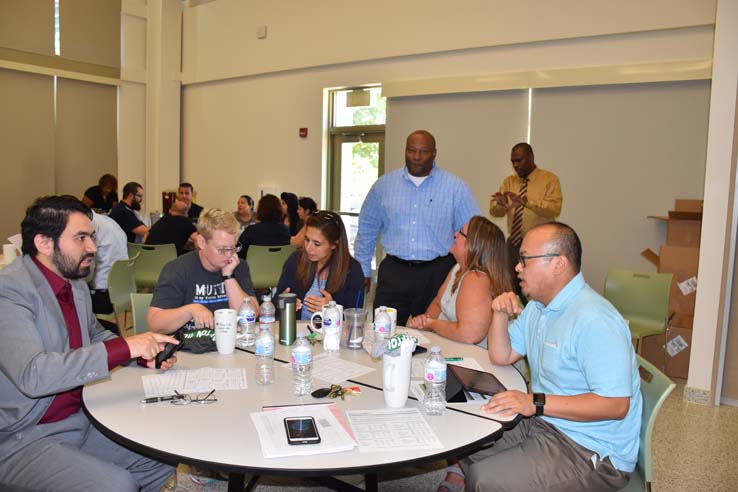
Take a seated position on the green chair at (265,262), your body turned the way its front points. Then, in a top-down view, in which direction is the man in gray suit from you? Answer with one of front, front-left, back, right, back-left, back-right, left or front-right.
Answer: back

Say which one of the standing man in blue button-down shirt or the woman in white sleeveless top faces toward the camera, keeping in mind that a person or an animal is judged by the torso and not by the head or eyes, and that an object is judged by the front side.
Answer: the standing man in blue button-down shirt

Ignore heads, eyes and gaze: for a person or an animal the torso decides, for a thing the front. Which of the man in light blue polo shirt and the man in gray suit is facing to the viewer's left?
the man in light blue polo shirt

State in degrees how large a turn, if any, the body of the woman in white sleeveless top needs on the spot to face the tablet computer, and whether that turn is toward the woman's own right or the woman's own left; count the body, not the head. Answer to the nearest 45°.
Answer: approximately 90° to the woman's own left

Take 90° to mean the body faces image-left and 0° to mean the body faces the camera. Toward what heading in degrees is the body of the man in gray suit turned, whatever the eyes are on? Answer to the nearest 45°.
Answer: approximately 315°

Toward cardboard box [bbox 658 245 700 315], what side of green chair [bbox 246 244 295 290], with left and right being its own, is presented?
right

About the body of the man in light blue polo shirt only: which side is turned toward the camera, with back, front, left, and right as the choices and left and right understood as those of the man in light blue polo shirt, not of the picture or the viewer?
left

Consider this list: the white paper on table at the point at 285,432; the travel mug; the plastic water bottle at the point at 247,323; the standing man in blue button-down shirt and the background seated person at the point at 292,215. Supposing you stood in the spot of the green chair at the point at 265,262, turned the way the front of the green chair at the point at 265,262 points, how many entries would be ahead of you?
1

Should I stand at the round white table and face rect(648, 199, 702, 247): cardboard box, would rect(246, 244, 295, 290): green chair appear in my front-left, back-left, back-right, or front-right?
front-left

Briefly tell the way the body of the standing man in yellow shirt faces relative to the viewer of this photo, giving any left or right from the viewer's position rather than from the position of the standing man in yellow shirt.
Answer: facing the viewer and to the left of the viewer

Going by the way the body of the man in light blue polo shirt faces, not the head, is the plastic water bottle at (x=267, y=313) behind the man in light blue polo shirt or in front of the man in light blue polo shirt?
in front

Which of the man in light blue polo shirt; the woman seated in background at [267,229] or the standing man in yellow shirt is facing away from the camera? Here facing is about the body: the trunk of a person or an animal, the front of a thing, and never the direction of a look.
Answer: the woman seated in background

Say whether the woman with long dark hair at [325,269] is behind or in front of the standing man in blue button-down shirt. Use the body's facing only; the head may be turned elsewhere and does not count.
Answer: in front

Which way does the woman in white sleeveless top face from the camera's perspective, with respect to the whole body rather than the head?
to the viewer's left

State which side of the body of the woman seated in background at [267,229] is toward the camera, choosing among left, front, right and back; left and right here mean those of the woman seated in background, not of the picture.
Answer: back

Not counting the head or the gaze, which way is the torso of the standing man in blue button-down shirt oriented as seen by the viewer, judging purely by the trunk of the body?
toward the camera
